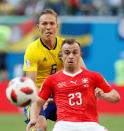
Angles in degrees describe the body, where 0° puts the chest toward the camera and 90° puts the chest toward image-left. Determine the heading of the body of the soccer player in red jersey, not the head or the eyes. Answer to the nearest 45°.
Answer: approximately 0°
